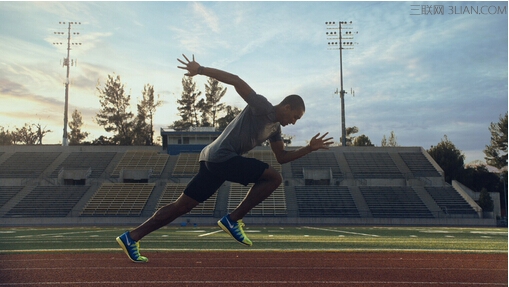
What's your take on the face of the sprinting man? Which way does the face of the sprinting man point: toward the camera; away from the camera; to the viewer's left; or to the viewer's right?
to the viewer's right

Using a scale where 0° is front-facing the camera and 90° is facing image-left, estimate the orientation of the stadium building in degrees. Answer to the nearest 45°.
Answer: approximately 0°

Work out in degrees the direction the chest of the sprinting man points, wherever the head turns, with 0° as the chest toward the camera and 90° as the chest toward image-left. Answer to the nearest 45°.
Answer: approximately 270°

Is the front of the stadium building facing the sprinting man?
yes

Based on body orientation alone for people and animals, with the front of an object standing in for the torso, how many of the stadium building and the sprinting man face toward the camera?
1

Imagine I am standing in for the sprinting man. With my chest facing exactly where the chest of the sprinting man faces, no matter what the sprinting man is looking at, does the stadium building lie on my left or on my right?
on my left
